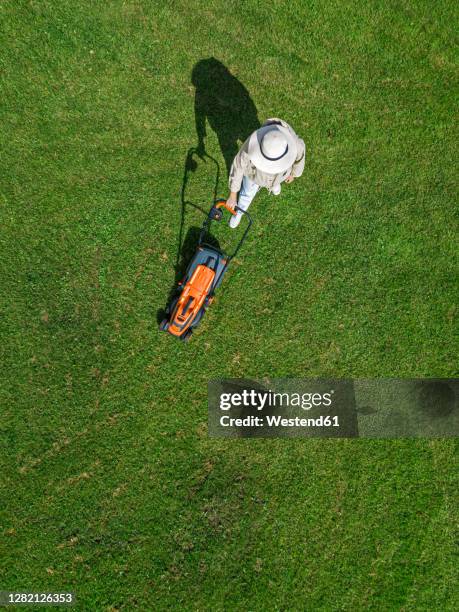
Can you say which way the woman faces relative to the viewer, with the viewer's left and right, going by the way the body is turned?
facing the viewer and to the left of the viewer
